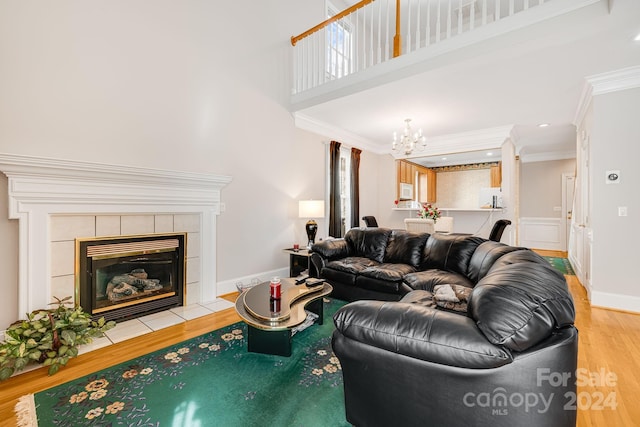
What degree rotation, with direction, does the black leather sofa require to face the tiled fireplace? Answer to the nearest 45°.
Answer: approximately 45° to its right

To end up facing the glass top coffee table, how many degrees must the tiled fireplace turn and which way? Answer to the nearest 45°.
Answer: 0° — it already faces it

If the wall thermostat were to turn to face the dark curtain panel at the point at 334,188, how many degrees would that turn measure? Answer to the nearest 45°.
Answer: approximately 90° to its right

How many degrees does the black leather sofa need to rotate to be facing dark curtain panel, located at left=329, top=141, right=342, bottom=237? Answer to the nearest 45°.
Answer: approximately 90° to its right

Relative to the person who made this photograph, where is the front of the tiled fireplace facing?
facing the viewer and to the right of the viewer

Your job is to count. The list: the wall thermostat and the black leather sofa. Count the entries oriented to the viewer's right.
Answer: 0

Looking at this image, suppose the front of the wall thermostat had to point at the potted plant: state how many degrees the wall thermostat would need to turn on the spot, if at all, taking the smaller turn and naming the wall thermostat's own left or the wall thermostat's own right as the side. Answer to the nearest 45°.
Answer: approximately 45° to the wall thermostat's own right

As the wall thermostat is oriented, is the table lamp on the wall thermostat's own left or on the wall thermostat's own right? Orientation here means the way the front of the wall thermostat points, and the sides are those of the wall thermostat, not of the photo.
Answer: on the wall thermostat's own right

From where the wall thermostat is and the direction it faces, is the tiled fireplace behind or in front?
in front

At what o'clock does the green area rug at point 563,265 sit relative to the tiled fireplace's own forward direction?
The green area rug is roughly at 11 o'clock from the tiled fireplace.

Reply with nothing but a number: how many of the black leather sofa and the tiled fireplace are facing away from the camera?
0

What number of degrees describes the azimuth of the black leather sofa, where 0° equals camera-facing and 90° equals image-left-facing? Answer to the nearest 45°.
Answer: approximately 45°

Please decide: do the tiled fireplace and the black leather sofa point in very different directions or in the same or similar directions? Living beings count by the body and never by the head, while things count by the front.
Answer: very different directions

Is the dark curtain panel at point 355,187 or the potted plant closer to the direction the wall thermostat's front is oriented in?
the potted plant
